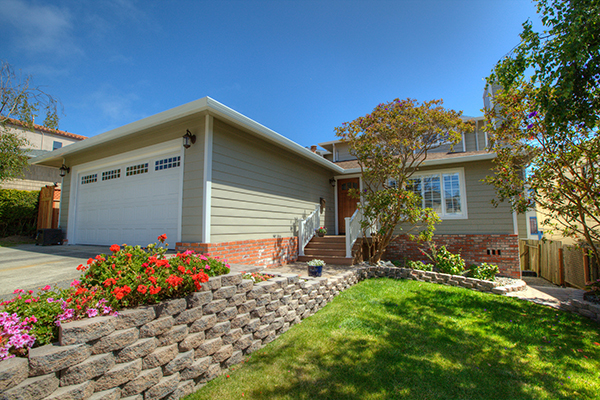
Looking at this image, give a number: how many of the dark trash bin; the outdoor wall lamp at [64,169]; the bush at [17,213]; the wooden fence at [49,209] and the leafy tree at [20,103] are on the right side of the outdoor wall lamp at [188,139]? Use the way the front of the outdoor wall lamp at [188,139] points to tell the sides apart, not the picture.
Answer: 5

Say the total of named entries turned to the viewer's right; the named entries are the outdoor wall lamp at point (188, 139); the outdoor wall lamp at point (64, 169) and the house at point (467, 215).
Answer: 0

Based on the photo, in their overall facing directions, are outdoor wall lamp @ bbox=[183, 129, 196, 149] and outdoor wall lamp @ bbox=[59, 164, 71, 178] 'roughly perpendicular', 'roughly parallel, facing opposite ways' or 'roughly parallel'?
roughly parallel

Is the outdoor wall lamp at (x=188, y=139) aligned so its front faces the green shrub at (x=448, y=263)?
no

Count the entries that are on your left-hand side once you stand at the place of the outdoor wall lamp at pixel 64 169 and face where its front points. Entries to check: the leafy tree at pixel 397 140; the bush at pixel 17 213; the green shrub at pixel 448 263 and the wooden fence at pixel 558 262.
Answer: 3

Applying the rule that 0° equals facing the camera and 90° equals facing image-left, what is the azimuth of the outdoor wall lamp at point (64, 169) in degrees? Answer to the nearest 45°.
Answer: approximately 45°

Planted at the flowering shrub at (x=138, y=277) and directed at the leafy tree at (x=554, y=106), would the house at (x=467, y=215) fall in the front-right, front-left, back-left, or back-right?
front-left

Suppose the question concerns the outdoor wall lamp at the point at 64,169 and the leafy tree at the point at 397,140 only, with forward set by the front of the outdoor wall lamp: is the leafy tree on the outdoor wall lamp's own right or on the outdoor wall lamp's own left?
on the outdoor wall lamp's own left

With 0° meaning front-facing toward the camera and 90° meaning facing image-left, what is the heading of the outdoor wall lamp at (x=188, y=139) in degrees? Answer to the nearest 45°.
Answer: approximately 45°

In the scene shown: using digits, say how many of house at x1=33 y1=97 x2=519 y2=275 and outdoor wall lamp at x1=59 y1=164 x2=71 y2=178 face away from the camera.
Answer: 0

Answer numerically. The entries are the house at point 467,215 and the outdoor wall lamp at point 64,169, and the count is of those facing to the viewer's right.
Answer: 0

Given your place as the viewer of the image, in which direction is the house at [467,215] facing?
facing the viewer and to the left of the viewer

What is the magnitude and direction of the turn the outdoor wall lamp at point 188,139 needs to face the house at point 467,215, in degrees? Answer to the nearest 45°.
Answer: approximately 135° to its left
